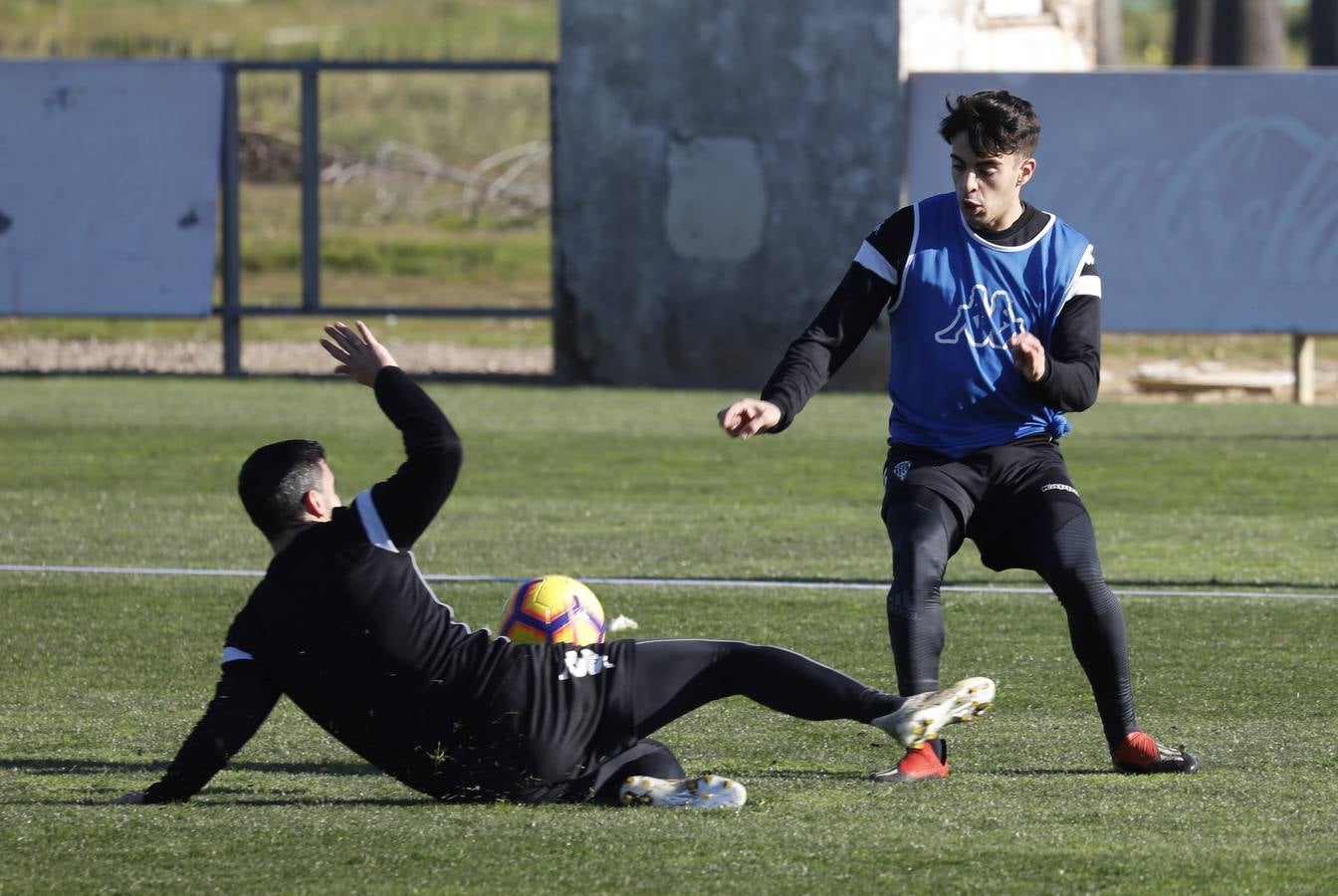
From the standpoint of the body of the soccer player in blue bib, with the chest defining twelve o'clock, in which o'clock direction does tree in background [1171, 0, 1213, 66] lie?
The tree in background is roughly at 6 o'clock from the soccer player in blue bib.

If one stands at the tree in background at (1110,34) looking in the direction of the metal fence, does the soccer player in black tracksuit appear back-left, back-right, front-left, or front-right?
front-left

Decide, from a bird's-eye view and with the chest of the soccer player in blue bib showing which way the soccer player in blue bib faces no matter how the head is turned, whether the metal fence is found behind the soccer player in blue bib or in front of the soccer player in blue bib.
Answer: behind

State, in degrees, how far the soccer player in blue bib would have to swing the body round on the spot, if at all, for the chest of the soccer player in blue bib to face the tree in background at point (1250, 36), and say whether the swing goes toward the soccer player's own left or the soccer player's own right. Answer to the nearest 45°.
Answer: approximately 180°

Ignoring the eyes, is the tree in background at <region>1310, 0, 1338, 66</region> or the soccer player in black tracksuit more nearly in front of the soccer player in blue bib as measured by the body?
the soccer player in black tracksuit

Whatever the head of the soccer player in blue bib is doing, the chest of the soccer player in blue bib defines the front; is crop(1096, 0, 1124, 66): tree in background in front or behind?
behind

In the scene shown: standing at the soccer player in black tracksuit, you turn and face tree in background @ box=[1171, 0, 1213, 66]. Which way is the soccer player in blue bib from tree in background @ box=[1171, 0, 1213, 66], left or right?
right

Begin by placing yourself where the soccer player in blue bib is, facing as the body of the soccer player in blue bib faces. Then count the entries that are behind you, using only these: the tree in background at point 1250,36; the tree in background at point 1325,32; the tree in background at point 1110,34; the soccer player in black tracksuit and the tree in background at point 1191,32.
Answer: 4

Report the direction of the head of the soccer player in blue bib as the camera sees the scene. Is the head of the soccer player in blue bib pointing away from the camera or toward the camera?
toward the camera

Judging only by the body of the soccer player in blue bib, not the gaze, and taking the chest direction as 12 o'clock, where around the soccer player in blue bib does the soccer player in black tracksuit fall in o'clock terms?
The soccer player in black tracksuit is roughly at 2 o'clock from the soccer player in blue bib.

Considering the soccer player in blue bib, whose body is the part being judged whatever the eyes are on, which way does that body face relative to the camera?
toward the camera

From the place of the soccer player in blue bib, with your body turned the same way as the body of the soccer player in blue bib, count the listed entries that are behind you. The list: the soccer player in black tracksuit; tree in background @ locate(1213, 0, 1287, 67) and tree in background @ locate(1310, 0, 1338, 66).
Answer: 2

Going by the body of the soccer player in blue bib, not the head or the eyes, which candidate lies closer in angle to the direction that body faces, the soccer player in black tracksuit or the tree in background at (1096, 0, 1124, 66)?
the soccer player in black tracksuit
